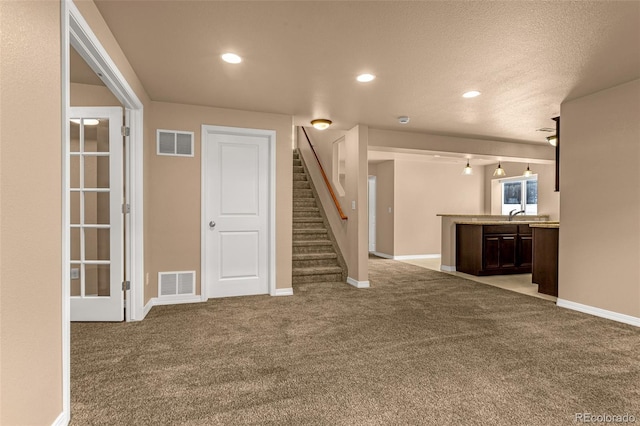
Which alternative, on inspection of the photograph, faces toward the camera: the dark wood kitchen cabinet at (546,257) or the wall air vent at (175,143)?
the wall air vent

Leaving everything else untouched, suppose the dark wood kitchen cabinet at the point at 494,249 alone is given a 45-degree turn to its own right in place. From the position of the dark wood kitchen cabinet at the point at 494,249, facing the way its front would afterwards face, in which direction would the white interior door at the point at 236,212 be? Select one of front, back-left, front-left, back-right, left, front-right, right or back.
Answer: front-right

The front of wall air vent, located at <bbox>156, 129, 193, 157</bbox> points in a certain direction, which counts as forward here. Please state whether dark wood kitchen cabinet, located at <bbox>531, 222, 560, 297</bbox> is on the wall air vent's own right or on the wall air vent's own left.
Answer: on the wall air vent's own left

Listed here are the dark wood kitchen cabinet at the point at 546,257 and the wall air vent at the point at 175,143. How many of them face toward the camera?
1

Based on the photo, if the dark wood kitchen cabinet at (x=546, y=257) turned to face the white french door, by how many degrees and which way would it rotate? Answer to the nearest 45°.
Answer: approximately 90° to its left

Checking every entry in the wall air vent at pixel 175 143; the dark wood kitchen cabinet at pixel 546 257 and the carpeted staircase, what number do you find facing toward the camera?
2

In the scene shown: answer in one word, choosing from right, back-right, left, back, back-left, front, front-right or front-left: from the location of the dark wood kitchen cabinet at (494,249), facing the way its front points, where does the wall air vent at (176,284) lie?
right

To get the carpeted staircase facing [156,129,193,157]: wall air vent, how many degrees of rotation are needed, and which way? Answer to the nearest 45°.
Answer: approximately 45° to its right

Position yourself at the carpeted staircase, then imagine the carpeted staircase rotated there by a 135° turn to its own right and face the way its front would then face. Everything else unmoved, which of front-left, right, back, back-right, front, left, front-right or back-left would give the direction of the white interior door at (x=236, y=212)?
left

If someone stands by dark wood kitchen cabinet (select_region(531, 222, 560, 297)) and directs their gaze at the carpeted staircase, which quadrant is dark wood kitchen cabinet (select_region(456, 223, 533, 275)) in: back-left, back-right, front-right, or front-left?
front-right

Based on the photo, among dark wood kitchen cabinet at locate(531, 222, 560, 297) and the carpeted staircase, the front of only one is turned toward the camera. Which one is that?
the carpeted staircase

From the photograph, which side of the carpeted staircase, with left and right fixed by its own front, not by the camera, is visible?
front

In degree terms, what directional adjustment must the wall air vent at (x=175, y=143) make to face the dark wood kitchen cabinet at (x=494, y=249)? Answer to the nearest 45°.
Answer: approximately 90° to its left

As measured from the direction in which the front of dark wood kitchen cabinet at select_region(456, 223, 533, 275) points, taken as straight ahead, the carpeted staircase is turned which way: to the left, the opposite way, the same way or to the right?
the same way

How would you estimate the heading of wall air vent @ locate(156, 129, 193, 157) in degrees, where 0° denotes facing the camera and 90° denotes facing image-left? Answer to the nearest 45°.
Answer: approximately 0°

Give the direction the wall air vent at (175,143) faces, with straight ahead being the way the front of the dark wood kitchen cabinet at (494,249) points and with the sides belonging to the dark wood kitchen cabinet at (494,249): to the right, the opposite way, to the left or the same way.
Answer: the same way

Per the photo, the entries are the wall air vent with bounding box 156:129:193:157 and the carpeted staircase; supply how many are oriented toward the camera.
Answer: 2
